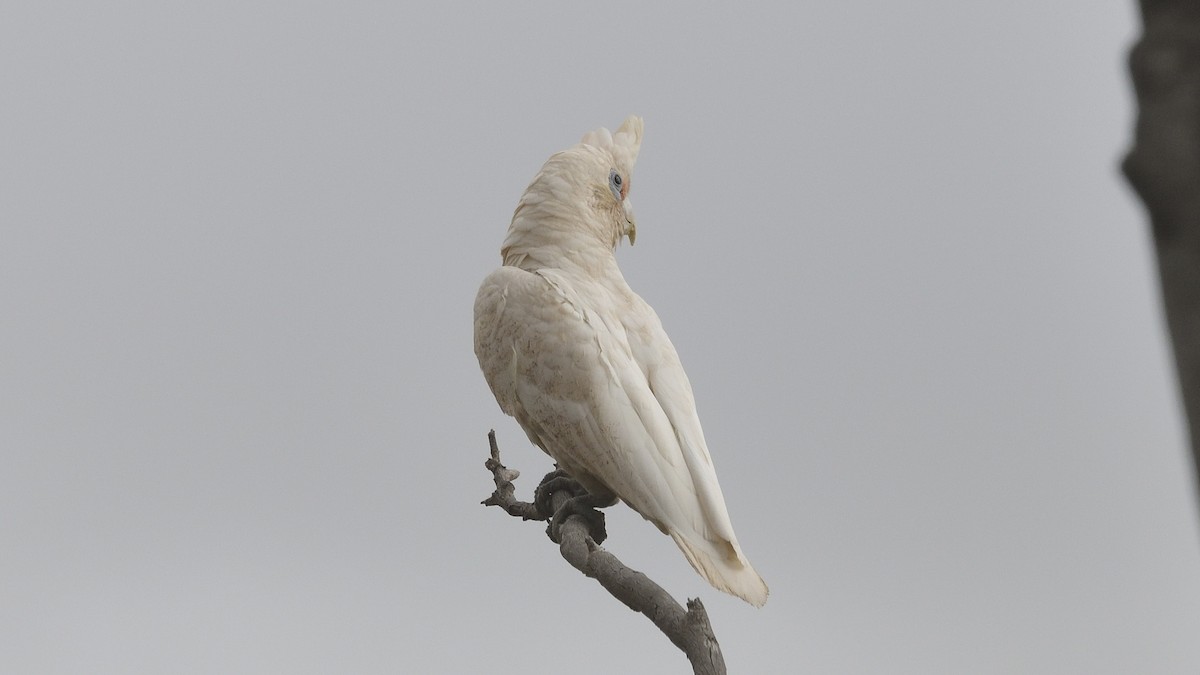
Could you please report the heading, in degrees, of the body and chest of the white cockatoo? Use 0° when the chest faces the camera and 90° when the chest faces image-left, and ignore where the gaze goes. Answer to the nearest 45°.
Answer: approximately 135°
